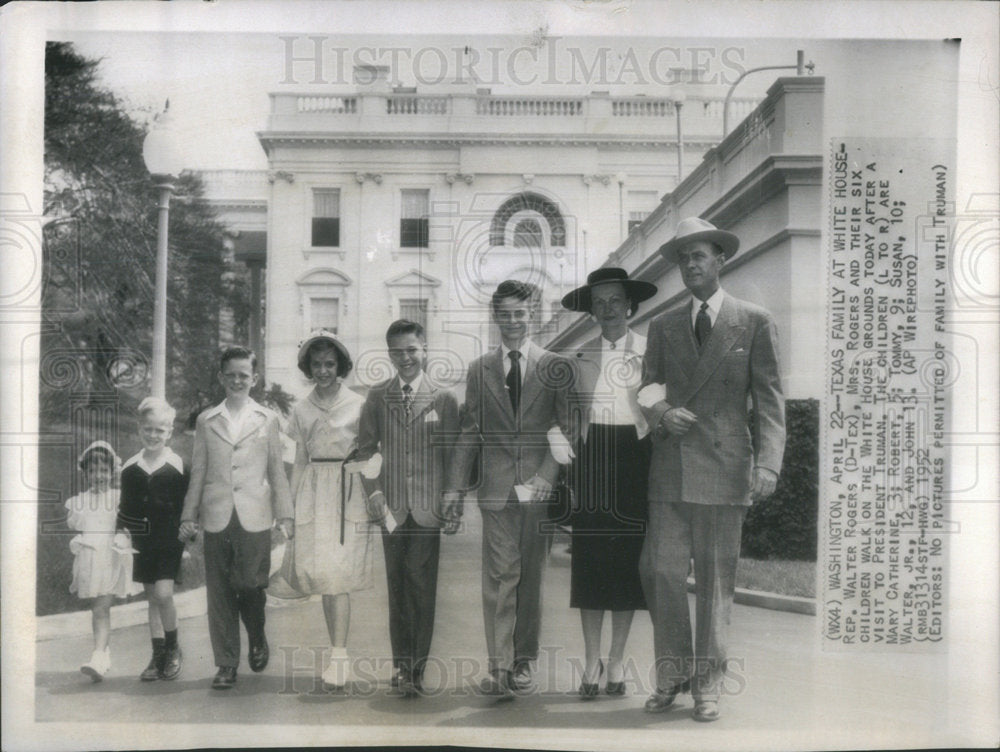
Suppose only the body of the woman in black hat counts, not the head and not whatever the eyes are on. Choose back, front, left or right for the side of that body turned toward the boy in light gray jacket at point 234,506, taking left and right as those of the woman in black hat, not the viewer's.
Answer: right

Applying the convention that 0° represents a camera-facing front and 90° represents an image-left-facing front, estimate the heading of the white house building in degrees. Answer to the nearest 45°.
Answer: approximately 0°

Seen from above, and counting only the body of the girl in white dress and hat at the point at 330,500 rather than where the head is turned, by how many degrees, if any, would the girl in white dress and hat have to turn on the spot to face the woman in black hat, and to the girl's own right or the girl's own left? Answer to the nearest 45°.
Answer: approximately 90° to the girl's own left

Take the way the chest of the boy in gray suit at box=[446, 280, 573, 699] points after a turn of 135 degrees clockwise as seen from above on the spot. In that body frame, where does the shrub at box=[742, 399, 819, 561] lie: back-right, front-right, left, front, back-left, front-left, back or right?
back-right

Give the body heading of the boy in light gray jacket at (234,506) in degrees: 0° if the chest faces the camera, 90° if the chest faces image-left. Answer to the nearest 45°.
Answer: approximately 0°
